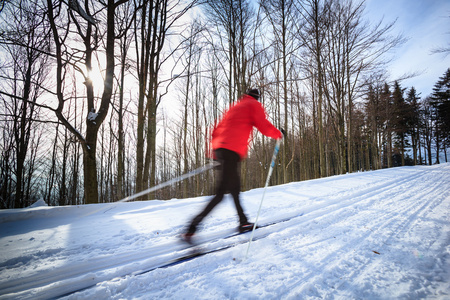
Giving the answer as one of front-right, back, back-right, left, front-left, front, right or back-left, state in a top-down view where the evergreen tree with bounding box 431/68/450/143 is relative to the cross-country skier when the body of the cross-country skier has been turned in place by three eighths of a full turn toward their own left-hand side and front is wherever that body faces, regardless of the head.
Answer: back-right

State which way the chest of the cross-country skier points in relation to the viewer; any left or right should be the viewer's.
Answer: facing away from the viewer and to the right of the viewer
